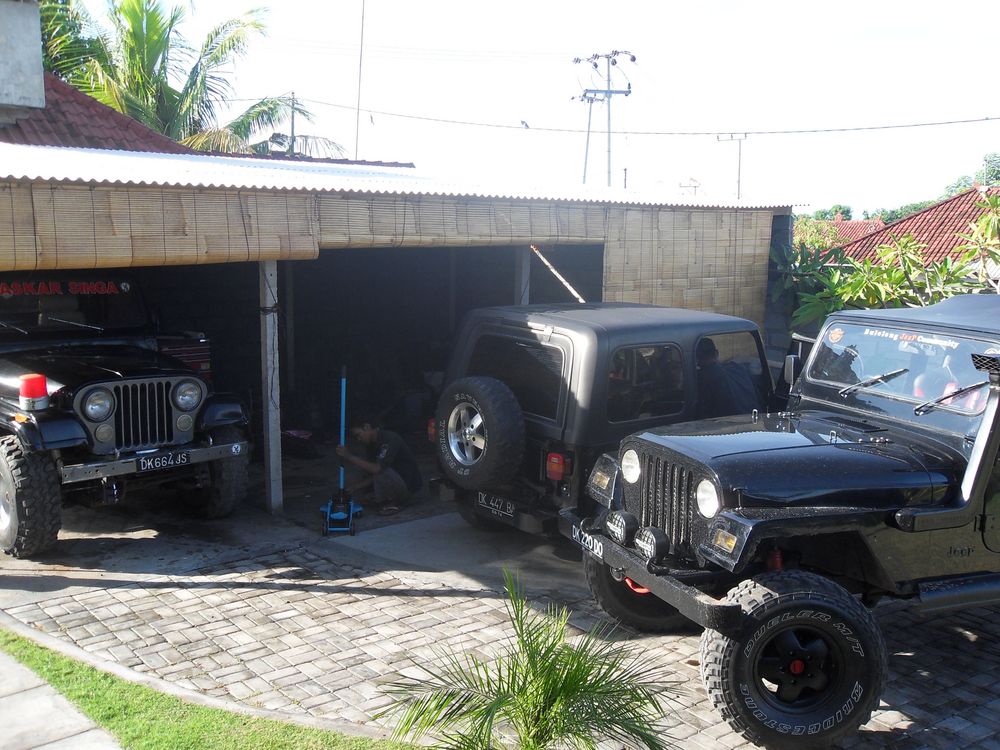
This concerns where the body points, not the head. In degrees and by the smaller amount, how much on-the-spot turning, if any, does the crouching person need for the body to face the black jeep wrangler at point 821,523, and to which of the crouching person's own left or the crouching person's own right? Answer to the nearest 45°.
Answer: approximately 135° to the crouching person's own left

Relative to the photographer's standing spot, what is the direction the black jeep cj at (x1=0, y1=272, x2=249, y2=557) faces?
facing the viewer and to the right of the viewer

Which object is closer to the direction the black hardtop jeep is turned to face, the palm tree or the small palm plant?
the palm tree

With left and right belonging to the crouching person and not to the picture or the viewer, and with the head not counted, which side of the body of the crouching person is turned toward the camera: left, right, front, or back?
left

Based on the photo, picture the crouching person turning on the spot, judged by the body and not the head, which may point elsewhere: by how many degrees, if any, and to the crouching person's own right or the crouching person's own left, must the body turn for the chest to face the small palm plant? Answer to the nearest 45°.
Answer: approximately 90° to the crouching person's own left

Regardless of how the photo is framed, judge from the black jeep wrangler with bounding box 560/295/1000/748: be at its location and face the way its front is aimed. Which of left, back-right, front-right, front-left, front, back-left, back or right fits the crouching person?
right

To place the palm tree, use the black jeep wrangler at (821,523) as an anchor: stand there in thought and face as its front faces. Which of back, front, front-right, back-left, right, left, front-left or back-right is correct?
right

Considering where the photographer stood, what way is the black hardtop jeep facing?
facing away from the viewer and to the right of the viewer

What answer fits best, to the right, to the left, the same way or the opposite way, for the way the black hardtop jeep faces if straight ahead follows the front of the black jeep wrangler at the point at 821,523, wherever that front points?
the opposite way

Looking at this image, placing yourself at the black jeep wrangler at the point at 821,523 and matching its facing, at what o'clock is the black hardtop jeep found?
The black hardtop jeep is roughly at 3 o'clock from the black jeep wrangler.

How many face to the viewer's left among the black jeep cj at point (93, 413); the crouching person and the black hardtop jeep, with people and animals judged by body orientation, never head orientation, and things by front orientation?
1

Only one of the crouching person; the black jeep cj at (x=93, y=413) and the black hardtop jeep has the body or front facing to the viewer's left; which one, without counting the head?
the crouching person

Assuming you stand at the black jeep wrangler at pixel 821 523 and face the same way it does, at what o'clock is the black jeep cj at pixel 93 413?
the black jeep cj at pixel 93 413 is roughly at 2 o'clock from the black jeep wrangler at pixel 821 523.

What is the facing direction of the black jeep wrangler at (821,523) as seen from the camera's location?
facing the viewer and to the left of the viewer
